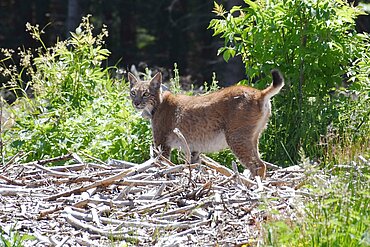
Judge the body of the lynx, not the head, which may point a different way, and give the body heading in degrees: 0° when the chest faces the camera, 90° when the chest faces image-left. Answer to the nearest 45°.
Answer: approximately 90°

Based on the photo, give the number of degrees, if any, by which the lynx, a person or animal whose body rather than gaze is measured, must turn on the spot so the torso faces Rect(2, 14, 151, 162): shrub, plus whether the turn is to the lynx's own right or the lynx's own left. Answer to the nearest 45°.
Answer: approximately 45° to the lynx's own right
